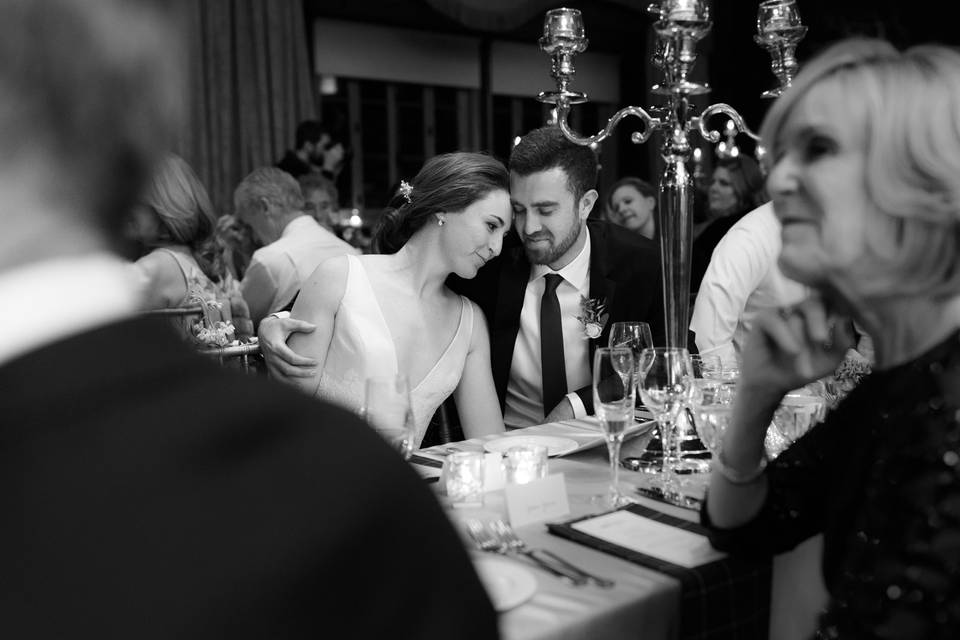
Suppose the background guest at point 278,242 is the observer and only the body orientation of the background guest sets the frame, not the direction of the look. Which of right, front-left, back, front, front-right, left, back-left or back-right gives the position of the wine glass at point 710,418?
back-left

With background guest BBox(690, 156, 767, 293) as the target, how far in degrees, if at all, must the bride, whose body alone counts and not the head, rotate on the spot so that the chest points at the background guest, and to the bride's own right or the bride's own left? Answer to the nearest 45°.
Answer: approximately 90° to the bride's own left

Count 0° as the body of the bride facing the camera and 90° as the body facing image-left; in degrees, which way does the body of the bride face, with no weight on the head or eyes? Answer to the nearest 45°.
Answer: approximately 315°

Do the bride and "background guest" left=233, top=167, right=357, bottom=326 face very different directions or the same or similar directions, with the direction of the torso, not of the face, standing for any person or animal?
very different directions

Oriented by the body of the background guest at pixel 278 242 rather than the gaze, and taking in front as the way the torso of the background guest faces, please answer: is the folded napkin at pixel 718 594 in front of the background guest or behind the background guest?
behind

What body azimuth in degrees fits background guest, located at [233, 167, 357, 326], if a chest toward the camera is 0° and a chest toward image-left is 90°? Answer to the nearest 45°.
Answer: approximately 135°

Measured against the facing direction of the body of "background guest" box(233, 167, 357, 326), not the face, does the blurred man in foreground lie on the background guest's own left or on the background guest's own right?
on the background guest's own left
